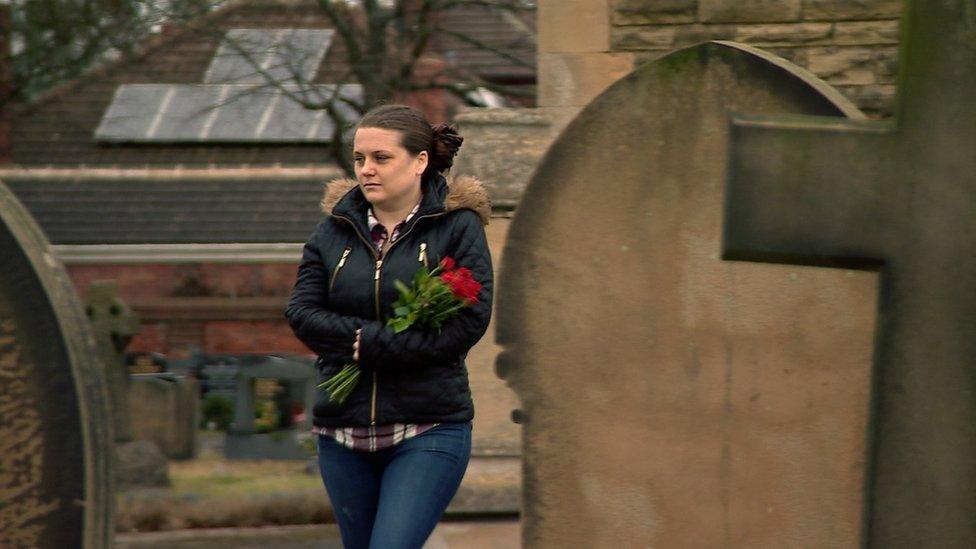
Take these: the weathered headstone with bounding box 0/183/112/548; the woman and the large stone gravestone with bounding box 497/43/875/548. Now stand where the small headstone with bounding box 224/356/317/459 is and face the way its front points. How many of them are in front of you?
3

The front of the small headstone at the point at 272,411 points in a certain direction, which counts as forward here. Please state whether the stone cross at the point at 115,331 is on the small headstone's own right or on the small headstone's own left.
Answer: on the small headstone's own right

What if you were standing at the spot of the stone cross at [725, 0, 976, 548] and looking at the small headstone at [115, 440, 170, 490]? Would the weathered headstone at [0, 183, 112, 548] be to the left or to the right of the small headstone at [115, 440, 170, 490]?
left

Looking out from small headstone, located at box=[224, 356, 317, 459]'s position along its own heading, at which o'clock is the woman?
The woman is roughly at 12 o'clock from the small headstone.

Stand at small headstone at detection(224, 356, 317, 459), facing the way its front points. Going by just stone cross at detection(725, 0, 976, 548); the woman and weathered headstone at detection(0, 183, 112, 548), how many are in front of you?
3

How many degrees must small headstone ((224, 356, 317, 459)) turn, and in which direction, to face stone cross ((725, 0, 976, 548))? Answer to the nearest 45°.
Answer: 0° — it already faces it

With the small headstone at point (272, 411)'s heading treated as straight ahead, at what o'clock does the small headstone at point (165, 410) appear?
the small headstone at point (165, 410) is roughly at 4 o'clock from the small headstone at point (272, 411).

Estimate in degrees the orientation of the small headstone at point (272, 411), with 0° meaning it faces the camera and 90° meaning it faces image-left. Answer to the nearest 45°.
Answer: approximately 0°

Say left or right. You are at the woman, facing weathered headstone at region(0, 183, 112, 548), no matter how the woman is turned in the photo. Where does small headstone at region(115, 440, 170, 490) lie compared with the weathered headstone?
right

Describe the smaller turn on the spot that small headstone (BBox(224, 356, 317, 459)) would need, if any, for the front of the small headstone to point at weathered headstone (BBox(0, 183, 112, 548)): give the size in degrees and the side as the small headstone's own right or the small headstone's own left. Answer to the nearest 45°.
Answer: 0° — it already faces it
